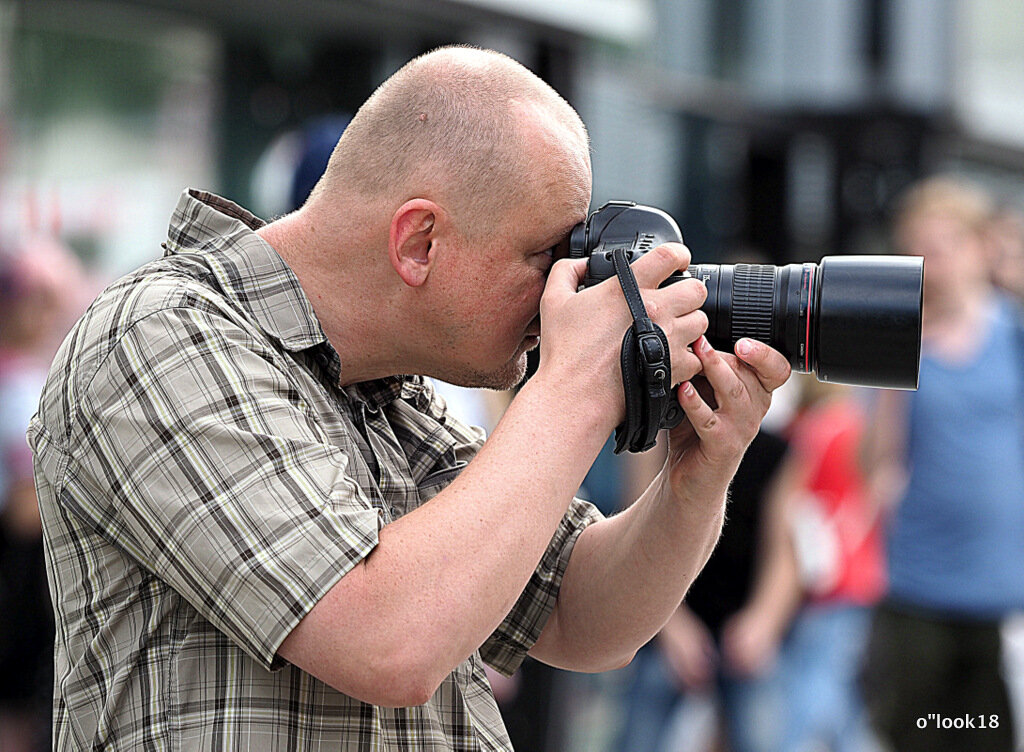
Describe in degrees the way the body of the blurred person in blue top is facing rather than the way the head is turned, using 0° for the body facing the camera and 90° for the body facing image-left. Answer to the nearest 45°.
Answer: approximately 0°

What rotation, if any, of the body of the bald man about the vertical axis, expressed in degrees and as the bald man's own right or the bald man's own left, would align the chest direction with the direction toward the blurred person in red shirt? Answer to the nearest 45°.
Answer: approximately 45° to the bald man's own left

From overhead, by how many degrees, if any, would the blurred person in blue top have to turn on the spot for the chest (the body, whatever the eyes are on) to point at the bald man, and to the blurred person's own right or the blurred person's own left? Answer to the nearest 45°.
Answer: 0° — they already face them

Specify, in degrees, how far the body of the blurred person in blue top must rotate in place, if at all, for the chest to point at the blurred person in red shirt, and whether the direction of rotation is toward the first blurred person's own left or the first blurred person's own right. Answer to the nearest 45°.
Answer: approximately 135° to the first blurred person's own right

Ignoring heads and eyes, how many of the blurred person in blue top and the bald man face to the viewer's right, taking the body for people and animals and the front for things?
1

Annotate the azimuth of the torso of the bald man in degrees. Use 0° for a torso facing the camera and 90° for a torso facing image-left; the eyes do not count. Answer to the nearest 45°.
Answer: approximately 270°

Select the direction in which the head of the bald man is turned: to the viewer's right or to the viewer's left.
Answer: to the viewer's right

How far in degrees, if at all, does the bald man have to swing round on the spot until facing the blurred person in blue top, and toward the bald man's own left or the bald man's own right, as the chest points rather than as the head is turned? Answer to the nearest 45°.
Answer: approximately 45° to the bald man's own left

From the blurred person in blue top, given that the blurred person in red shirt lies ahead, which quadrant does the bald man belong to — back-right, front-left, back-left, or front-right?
back-left

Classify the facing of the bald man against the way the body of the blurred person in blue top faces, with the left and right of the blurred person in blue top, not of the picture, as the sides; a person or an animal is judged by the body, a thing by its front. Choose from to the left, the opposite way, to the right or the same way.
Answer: to the left

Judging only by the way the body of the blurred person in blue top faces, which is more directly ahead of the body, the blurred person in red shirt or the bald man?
the bald man
